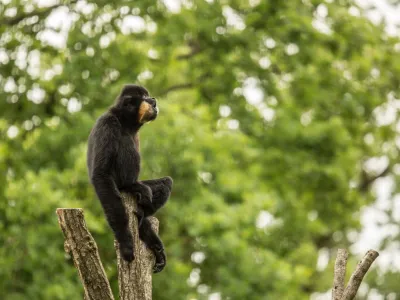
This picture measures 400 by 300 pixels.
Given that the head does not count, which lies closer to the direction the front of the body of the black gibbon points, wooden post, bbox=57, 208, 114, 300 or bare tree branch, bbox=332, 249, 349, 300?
the bare tree branch

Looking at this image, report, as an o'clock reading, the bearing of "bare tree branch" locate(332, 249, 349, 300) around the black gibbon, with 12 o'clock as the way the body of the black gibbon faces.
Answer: The bare tree branch is roughly at 1 o'clock from the black gibbon.

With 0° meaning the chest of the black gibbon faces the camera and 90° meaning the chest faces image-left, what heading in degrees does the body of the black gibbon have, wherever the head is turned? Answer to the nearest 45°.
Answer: approximately 270°

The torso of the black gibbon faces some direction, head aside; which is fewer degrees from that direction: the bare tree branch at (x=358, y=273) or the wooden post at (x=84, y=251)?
the bare tree branch

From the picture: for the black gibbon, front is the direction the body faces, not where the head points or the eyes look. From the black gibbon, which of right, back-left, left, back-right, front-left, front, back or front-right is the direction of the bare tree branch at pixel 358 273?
front-right

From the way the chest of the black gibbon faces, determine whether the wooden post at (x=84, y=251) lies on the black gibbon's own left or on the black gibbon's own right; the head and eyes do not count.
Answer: on the black gibbon's own right
